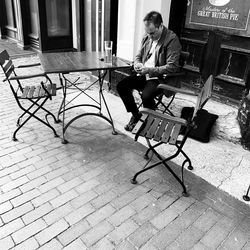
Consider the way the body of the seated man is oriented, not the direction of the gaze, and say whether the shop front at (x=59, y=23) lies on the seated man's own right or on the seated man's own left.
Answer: on the seated man's own right

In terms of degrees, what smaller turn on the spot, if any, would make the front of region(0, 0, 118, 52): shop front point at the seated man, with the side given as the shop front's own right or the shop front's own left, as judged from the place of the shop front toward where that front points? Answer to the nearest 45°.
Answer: approximately 45° to the shop front's own left

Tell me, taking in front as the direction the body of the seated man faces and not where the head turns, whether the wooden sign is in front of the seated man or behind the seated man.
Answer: behind

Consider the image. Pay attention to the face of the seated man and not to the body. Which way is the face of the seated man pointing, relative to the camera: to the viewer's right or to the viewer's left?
to the viewer's left

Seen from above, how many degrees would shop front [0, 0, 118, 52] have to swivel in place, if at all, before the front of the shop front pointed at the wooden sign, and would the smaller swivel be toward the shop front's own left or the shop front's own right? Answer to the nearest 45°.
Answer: approximately 90° to the shop front's own left

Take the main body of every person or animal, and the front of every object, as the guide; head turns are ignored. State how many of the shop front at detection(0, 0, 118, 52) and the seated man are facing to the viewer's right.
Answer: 0

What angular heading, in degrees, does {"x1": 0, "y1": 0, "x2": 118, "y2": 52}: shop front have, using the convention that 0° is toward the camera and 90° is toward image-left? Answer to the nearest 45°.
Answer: approximately 45°
